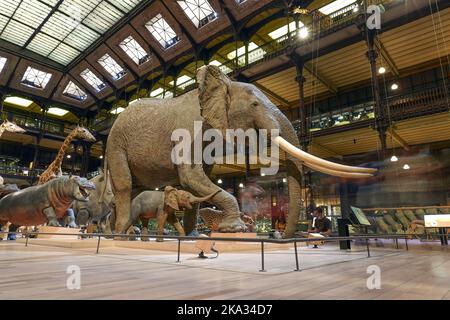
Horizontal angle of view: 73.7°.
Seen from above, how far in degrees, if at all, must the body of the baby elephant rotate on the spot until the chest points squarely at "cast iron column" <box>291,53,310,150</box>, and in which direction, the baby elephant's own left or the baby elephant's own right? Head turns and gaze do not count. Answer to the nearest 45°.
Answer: approximately 45° to the baby elephant's own left

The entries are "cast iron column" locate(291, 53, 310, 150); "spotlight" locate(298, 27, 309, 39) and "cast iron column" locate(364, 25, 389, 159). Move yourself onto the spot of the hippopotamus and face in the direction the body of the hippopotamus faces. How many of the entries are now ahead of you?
3

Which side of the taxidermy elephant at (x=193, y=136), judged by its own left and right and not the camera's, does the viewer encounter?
right

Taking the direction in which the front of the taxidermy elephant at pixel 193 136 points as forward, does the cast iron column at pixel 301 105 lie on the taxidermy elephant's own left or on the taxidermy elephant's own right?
on the taxidermy elephant's own left

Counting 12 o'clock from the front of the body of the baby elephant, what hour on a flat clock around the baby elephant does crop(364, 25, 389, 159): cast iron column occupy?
The cast iron column is roughly at 11 o'clock from the baby elephant.

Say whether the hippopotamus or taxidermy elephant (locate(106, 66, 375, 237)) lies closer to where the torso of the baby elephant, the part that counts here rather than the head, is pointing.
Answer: the taxidermy elephant

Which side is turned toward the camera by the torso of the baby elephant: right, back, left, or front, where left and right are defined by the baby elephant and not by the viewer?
right

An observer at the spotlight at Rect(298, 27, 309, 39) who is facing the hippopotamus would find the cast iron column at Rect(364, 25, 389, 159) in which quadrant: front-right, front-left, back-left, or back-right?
back-left

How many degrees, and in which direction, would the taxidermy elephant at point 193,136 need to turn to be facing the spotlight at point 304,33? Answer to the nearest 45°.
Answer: approximately 90° to its left

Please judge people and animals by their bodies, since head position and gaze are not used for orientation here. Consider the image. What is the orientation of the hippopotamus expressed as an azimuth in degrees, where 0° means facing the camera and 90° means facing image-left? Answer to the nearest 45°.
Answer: approximately 270°
